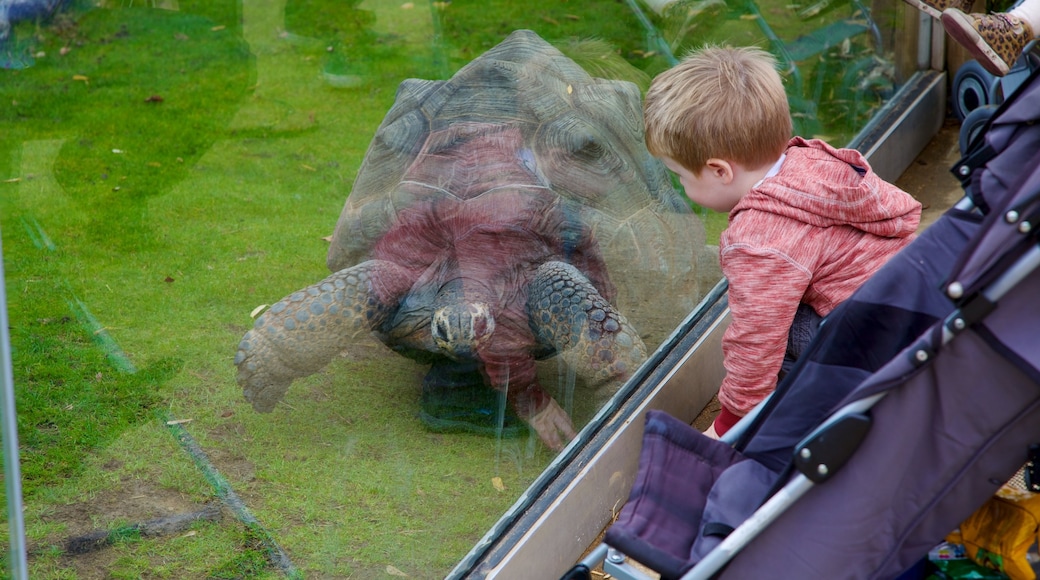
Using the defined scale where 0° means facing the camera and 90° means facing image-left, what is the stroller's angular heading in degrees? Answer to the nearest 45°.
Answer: approximately 45°

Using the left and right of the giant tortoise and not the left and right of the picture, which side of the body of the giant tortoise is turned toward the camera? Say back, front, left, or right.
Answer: front

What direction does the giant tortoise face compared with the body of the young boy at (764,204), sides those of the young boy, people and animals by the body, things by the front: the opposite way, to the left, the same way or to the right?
to the left

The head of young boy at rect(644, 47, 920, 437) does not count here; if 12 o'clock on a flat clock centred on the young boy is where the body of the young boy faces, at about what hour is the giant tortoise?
The giant tortoise is roughly at 1 o'clock from the young boy.

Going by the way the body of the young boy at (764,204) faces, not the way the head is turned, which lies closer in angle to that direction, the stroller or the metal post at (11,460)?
the metal post

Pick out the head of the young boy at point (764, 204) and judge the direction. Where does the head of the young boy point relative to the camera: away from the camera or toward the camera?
away from the camera

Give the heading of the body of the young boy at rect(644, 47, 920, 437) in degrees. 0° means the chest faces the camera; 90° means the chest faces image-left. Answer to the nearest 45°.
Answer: approximately 90°

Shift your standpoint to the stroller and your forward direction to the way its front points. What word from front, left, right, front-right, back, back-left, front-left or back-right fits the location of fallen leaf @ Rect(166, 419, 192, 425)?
front-right

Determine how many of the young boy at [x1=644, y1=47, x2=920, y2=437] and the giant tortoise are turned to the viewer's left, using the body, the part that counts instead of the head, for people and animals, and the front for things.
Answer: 1

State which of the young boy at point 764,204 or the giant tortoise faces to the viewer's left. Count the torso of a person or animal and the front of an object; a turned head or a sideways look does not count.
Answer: the young boy

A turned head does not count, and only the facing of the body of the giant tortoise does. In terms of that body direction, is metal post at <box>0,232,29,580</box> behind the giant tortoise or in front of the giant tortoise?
in front

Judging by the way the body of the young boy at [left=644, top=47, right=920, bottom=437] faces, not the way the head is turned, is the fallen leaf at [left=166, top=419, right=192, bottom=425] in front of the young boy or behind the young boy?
in front
